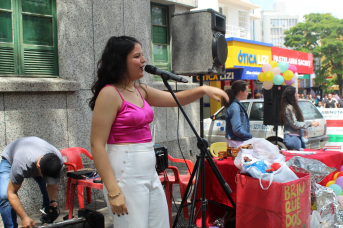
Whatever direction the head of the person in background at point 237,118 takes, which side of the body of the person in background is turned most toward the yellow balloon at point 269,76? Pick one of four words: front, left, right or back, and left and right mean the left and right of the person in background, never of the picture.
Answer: left

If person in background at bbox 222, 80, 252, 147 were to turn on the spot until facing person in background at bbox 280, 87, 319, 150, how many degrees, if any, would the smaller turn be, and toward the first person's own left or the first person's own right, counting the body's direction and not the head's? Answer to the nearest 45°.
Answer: approximately 45° to the first person's own left

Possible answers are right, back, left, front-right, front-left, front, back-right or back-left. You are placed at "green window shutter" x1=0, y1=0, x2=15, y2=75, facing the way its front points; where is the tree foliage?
left

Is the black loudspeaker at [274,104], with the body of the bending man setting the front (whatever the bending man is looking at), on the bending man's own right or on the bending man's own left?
on the bending man's own left

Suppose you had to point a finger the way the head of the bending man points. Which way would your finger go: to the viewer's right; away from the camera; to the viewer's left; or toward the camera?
to the viewer's right
